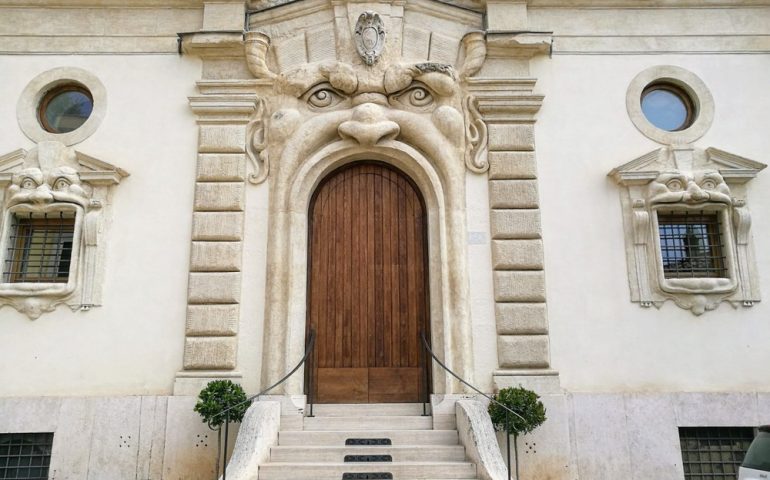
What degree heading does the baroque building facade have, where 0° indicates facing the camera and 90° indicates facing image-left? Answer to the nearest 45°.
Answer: approximately 0°
